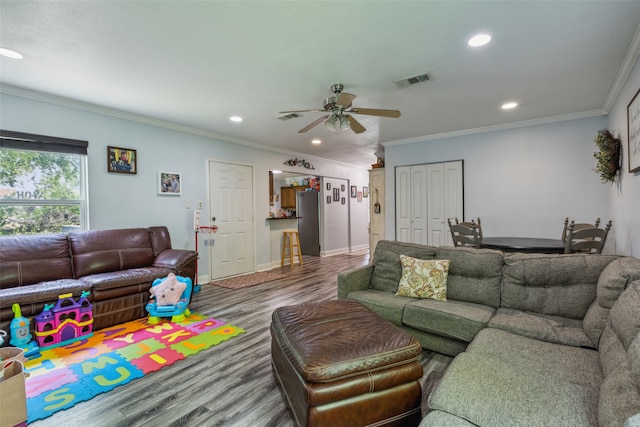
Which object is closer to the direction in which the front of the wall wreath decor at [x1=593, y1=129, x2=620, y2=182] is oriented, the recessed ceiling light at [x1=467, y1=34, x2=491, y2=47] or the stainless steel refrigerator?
the stainless steel refrigerator

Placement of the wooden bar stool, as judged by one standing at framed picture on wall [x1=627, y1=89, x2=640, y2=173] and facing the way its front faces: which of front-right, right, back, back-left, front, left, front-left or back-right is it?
front

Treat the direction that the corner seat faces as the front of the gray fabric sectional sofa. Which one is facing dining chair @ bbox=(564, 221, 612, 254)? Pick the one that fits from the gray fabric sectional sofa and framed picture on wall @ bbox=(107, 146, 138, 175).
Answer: the framed picture on wall

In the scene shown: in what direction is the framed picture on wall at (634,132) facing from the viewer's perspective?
to the viewer's left

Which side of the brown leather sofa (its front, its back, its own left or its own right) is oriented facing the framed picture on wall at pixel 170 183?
left

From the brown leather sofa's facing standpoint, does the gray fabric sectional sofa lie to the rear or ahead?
ahead

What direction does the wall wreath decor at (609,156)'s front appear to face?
to the viewer's left

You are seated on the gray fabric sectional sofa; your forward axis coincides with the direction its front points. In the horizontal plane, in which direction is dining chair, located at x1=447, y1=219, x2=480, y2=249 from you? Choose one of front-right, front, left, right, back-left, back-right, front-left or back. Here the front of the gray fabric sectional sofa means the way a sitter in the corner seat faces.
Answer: back-right

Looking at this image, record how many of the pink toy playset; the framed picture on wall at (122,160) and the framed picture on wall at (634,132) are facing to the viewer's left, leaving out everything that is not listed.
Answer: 1

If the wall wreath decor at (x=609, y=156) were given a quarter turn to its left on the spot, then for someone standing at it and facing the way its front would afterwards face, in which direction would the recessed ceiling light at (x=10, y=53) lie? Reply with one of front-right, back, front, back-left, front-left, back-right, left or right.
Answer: front-right

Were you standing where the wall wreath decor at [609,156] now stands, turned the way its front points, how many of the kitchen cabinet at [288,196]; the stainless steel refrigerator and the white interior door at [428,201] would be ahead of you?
3

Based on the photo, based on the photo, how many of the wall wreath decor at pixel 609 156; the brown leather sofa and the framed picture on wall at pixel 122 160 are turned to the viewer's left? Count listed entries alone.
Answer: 1

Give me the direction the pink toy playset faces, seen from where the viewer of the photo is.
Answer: facing the viewer and to the right of the viewer

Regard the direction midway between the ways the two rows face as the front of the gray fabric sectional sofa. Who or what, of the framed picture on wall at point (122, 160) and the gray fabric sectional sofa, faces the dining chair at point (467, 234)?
the framed picture on wall

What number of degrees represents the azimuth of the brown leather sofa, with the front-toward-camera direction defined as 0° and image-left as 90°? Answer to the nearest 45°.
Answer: approximately 315°

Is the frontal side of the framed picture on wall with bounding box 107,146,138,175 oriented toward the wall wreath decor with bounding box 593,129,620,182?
yes

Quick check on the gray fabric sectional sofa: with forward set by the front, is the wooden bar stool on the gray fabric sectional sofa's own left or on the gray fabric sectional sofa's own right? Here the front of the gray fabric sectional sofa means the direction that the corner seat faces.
on the gray fabric sectional sofa's own right
